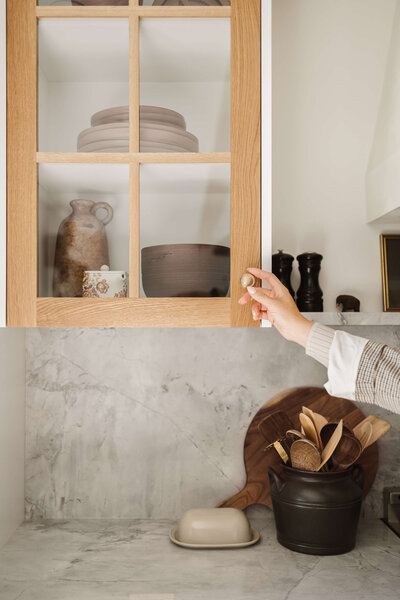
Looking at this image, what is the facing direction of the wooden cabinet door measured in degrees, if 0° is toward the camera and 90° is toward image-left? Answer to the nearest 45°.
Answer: approximately 0°

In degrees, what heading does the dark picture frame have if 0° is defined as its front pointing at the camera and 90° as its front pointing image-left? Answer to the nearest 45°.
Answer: approximately 0°
